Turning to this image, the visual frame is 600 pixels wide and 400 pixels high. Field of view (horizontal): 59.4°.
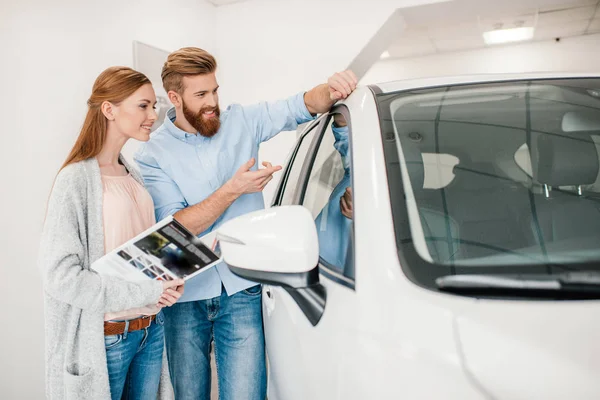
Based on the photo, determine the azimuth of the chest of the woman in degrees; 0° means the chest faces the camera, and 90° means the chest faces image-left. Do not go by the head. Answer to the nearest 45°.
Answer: approximately 315°

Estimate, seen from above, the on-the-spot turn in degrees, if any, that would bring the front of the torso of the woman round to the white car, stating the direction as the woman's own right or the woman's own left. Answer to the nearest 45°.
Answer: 0° — they already face it

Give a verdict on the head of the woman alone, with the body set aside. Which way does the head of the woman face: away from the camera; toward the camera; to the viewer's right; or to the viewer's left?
to the viewer's right

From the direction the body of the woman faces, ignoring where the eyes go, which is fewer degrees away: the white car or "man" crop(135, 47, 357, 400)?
the white car

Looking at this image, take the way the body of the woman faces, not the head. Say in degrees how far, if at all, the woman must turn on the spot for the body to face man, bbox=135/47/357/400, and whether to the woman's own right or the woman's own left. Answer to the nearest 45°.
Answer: approximately 90° to the woman's own left
